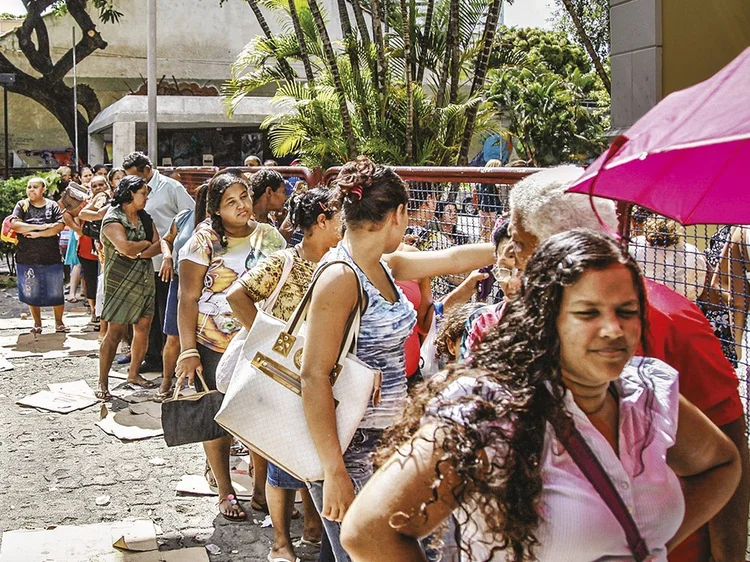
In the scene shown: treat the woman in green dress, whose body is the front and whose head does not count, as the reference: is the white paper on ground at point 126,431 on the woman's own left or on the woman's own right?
on the woman's own right

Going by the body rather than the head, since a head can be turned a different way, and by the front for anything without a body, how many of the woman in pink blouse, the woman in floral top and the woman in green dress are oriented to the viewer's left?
0

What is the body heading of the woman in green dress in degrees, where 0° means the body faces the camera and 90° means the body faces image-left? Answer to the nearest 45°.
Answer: approximately 315°

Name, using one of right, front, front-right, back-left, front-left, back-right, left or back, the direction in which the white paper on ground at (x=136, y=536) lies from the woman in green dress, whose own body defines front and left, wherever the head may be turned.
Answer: front-right

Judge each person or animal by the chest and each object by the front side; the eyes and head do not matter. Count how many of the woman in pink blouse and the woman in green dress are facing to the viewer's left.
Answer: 0

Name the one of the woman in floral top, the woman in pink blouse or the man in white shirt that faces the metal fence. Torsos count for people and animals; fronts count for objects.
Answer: the woman in floral top

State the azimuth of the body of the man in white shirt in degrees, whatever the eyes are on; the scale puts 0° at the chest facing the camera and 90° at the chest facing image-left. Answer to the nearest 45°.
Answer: approximately 90°
